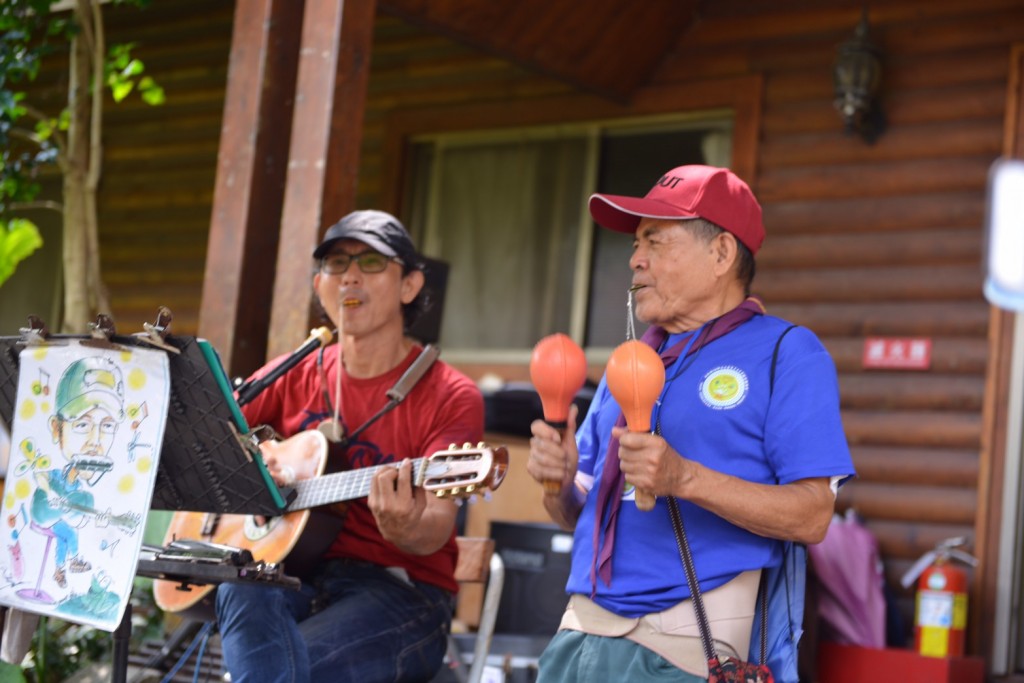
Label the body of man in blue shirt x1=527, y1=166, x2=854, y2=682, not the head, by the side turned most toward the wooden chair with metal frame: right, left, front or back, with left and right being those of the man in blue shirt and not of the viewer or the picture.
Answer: right

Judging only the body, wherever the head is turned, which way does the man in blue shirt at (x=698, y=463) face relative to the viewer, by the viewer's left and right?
facing the viewer and to the left of the viewer

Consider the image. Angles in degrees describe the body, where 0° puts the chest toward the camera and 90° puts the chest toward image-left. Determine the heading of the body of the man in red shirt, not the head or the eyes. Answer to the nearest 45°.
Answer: approximately 45°

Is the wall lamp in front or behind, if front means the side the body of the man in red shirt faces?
behind

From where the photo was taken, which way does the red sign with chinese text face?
toward the camera

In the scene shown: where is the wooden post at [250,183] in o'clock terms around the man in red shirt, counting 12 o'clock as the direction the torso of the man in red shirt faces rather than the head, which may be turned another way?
The wooden post is roughly at 4 o'clock from the man in red shirt.

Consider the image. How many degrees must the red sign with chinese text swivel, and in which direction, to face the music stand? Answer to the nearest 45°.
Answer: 0° — it already faces it

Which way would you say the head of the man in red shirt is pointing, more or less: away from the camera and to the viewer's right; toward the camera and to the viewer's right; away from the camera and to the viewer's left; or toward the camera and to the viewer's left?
toward the camera and to the viewer's left
